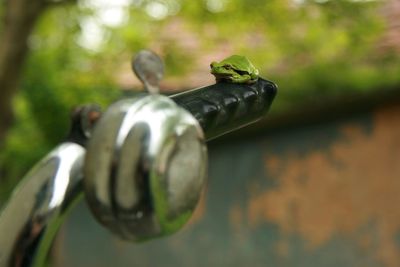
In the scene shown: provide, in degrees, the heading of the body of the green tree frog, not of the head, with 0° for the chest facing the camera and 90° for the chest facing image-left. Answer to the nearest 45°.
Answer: approximately 45°

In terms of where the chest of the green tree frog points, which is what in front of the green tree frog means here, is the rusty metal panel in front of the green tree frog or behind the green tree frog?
behind

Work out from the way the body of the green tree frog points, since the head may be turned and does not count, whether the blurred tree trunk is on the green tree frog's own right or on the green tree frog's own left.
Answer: on the green tree frog's own right
